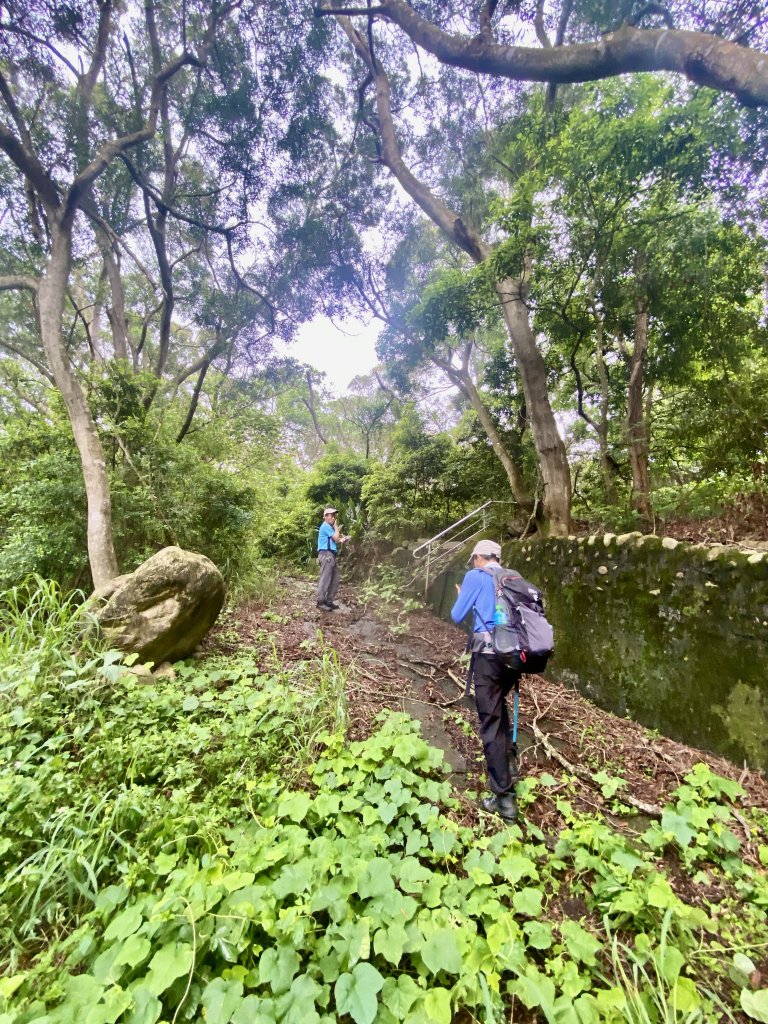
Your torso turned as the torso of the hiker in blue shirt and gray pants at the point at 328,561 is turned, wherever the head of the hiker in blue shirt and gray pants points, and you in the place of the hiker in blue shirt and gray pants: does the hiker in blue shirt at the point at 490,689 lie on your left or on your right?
on your right

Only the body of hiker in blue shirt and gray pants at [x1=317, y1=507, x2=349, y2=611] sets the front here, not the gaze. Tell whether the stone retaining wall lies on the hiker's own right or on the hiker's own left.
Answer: on the hiker's own right

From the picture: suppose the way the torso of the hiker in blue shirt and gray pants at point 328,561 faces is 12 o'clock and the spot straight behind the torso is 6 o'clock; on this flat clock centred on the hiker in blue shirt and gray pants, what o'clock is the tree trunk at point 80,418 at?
The tree trunk is roughly at 5 o'clock from the hiker in blue shirt and gray pants.

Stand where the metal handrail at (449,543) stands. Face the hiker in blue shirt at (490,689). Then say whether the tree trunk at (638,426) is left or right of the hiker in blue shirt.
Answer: left

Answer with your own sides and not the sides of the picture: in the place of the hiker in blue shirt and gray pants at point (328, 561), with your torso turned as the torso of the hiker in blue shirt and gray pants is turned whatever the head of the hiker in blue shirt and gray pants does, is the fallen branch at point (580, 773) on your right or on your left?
on your right

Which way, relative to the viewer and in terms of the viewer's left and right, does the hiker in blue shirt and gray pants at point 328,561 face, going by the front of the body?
facing to the right of the viewer

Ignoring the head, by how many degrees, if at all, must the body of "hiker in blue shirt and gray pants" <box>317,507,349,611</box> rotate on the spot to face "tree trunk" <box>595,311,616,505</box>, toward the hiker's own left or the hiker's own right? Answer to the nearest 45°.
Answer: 0° — they already face it

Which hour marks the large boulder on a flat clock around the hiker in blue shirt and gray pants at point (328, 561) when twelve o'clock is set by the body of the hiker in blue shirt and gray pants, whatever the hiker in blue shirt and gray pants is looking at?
The large boulder is roughly at 4 o'clock from the hiker in blue shirt and gray pants.

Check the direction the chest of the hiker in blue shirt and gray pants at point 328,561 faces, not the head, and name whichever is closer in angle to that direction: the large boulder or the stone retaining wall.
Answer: the stone retaining wall
